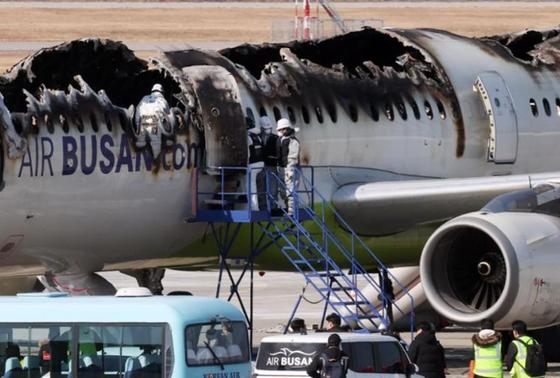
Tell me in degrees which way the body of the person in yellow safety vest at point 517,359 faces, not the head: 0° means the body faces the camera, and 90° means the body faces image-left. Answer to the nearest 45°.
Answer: approximately 135°

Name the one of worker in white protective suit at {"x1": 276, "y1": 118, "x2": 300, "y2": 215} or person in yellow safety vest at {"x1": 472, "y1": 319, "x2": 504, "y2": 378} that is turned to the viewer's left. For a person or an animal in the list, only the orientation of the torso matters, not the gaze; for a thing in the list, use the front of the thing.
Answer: the worker in white protective suit

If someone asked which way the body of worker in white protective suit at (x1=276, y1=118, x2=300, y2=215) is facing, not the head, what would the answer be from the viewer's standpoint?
to the viewer's left

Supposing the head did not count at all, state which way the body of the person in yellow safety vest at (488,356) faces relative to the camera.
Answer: away from the camera

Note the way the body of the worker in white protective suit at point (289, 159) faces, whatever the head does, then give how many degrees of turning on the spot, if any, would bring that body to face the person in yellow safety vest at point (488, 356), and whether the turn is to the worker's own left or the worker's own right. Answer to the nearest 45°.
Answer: approximately 135° to the worker's own left

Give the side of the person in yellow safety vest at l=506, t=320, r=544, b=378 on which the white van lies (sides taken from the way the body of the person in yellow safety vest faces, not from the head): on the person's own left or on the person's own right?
on the person's own left

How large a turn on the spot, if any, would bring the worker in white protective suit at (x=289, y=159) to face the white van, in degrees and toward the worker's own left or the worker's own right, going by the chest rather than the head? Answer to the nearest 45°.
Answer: approximately 90° to the worker's own left

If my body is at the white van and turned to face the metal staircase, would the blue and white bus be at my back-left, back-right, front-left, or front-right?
back-left
